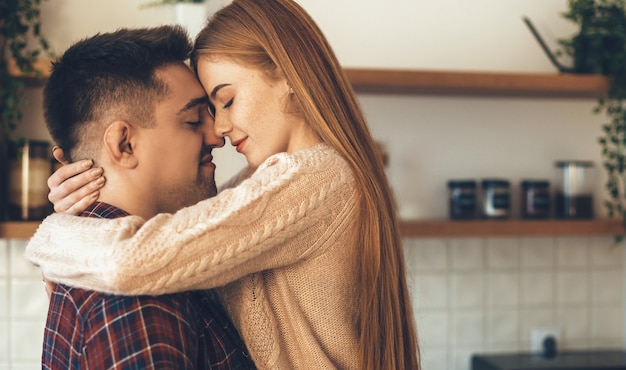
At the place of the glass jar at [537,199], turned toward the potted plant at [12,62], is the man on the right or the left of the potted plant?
left

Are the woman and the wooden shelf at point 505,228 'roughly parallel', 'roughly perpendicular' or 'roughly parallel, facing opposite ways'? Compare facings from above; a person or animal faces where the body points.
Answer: roughly perpendicular

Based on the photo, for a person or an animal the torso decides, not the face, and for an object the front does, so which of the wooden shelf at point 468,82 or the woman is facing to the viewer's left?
the woman

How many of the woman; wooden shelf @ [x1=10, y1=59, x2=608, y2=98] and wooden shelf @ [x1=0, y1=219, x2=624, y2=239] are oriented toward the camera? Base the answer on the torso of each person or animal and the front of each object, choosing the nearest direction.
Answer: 2

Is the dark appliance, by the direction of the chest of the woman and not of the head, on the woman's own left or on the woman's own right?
on the woman's own right

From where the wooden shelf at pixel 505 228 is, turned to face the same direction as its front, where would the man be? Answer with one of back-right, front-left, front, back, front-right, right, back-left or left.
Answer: front-right

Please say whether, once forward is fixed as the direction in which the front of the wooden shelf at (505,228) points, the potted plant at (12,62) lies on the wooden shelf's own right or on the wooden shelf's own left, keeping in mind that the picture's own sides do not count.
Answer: on the wooden shelf's own right

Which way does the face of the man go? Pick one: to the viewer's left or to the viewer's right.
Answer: to the viewer's right

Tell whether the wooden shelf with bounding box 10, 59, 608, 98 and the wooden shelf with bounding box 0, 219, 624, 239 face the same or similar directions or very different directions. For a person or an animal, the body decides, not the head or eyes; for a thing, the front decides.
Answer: same or similar directions

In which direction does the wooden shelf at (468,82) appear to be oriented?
toward the camera

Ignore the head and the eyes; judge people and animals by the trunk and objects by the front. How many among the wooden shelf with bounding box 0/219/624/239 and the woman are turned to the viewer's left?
1

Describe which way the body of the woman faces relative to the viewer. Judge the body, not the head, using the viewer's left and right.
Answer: facing to the left of the viewer
